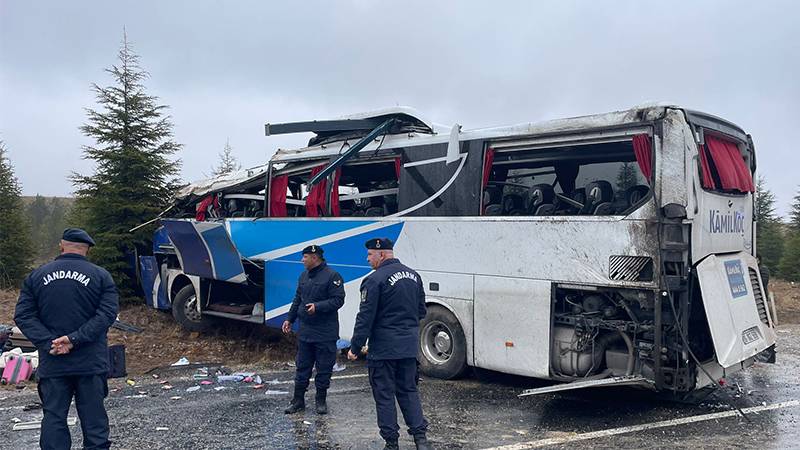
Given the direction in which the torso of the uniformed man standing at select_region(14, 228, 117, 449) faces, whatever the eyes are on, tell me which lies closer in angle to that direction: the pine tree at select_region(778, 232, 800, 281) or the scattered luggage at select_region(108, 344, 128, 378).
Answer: the scattered luggage

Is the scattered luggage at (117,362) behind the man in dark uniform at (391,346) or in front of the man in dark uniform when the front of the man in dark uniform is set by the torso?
in front

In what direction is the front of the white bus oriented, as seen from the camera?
facing away from the viewer and to the left of the viewer

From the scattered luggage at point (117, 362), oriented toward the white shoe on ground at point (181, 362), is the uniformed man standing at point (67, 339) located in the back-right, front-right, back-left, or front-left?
back-right

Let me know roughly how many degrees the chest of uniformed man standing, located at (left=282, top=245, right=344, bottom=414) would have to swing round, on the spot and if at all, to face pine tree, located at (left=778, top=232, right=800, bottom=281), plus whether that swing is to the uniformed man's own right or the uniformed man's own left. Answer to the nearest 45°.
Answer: approximately 180°

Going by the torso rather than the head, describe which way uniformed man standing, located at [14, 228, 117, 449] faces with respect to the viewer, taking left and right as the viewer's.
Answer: facing away from the viewer

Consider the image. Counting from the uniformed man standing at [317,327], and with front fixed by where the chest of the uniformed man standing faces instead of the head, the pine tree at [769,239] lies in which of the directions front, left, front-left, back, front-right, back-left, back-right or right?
back

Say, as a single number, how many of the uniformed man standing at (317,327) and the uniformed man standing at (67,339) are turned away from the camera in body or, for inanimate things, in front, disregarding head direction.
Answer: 1

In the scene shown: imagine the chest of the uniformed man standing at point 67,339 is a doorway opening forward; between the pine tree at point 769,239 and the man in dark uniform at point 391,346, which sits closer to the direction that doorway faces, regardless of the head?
the pine tree

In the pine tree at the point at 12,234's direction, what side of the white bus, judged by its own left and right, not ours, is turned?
front
